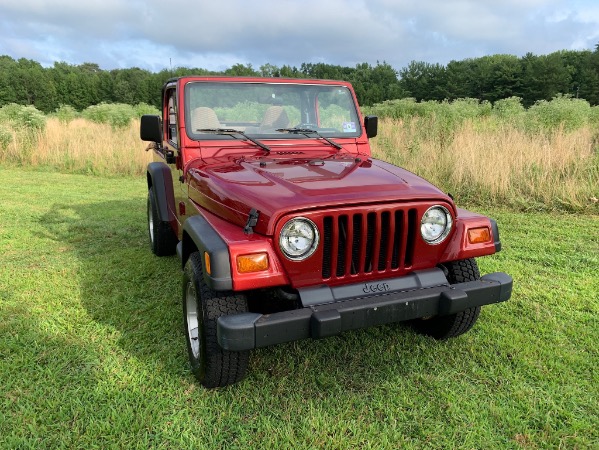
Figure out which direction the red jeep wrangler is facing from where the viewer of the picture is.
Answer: facing the viewer and to the right of the viewer
